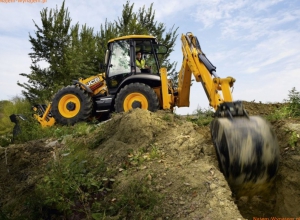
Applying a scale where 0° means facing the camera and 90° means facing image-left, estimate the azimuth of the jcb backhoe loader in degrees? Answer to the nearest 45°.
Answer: approximately 90°

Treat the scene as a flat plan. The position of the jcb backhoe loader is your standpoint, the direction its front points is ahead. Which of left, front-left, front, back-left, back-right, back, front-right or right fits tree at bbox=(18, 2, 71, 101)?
front-right
